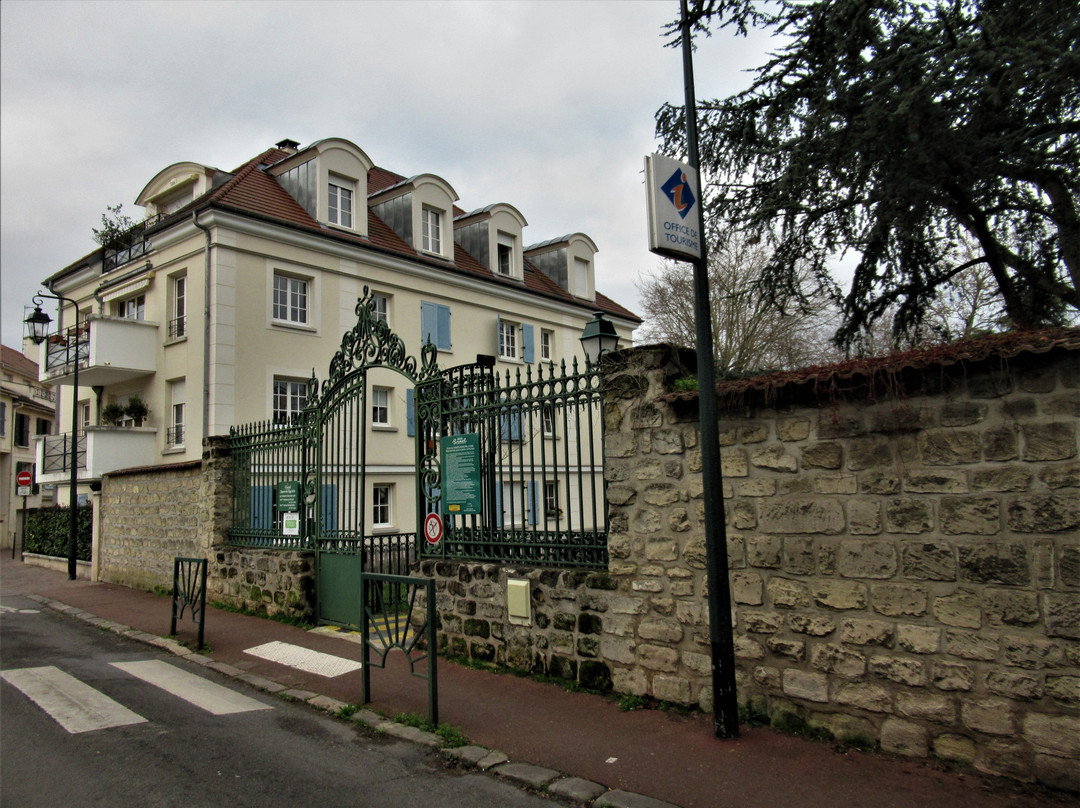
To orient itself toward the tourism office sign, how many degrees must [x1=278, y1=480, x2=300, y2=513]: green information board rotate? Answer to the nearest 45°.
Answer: approximately 45° to its left

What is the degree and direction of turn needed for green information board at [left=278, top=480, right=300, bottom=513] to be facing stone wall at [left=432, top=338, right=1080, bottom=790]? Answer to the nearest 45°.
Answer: approximately 90° to its left

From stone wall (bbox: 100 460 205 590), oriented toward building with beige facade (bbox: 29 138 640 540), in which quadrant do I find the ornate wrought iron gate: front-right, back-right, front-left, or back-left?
back-right

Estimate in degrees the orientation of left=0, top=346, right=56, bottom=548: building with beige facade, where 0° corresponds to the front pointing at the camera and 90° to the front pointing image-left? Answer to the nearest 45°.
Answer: approximately 315°

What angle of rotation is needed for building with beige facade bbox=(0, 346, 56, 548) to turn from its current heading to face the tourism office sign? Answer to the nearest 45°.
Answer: approximately 45° to its right

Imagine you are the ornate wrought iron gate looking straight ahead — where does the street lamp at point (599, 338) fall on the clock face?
The street lamp is roughly at 9 o'clock from the ornate wrought iron gate.

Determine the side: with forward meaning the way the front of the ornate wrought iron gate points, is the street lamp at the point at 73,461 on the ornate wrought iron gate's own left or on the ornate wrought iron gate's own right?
on the ornate wrought iron gate's own right

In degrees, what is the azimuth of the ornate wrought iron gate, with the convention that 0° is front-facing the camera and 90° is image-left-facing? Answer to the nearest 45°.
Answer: approximately 45°

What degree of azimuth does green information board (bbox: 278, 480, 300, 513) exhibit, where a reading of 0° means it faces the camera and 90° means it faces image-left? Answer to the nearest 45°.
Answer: approximately 45°
